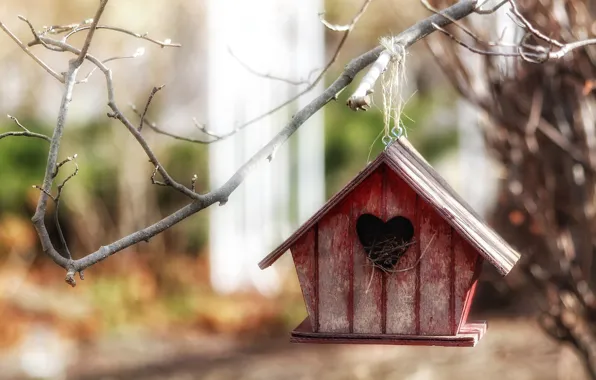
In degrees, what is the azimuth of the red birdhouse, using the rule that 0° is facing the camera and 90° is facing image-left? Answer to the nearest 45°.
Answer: approximately 0°

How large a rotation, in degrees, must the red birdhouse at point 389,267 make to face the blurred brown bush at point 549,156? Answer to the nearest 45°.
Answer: approximately 135° to its left

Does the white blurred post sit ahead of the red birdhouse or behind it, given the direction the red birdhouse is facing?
behind
